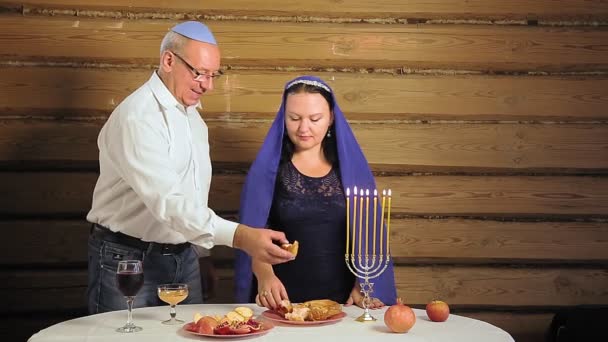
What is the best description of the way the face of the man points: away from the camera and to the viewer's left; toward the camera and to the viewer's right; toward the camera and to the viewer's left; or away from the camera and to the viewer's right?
toward the camera and to the viewer's right

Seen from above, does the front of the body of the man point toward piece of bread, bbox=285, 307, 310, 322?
yes

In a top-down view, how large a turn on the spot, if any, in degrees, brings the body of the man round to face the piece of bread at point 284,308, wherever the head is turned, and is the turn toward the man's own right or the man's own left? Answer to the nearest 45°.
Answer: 0° — they already face it

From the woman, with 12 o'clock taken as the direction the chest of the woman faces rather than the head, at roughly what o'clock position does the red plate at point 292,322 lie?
The red plate is roughly at 12 o'clock from the woman.

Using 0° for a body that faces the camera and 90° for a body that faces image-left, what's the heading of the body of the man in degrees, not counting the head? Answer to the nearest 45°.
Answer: approximately 315°

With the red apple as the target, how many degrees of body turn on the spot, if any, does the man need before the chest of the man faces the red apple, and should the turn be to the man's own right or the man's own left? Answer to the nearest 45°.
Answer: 0° — they already face it

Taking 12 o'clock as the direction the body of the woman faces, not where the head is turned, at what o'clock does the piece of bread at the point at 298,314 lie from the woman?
The piece of bread is roughly at 12 o'clock from the woman.

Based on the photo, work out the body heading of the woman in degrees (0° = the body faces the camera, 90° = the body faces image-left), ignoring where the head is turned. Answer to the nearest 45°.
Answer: approximately 0°

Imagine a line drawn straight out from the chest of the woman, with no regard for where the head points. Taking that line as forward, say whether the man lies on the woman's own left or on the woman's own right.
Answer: on the woman's own right
